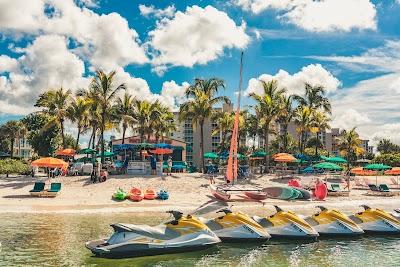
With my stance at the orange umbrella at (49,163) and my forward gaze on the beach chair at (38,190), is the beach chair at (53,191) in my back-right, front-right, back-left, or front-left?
front-left

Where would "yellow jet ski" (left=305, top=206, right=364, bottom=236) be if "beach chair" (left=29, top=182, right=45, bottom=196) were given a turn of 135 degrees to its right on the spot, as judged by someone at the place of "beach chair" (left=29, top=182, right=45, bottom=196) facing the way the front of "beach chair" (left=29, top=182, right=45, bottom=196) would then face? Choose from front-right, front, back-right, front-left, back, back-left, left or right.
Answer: back-right

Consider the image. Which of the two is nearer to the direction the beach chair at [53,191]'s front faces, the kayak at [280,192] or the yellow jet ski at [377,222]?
the yellow jet ski

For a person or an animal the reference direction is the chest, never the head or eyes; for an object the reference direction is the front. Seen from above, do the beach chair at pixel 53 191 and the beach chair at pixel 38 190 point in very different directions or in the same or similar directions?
same or similar directions

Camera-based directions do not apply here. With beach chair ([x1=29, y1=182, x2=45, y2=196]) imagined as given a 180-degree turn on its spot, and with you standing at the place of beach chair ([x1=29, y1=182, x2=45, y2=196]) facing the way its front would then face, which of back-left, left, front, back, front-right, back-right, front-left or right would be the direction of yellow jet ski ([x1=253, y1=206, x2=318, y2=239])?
right

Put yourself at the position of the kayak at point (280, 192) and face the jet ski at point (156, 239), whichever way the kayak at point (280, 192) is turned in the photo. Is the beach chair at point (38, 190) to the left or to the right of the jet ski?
right

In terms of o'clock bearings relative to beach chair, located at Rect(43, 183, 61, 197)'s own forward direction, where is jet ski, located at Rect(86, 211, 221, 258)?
The jet ski is roughly at 10 o'clock from the beach chair.

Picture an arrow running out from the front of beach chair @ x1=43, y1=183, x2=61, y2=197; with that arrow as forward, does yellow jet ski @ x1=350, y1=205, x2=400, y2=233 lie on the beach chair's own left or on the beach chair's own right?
on the beach chair's own left

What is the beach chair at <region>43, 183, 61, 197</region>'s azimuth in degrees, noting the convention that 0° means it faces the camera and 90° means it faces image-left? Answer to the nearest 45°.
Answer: approximately 45°
